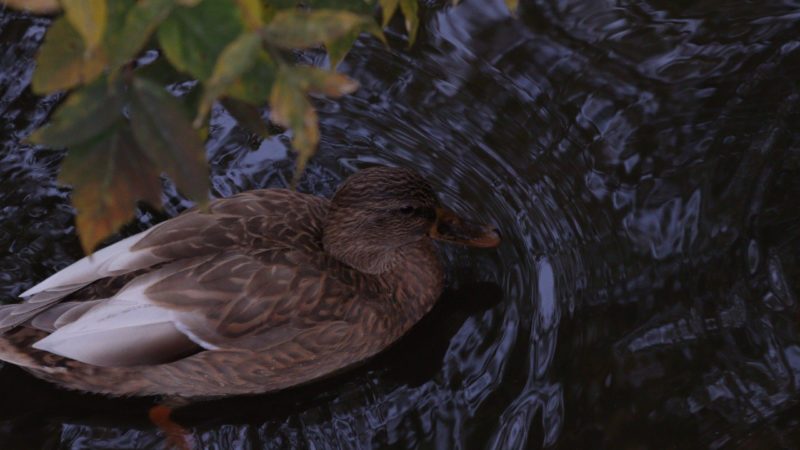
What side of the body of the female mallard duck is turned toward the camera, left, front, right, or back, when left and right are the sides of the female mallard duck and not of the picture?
right
